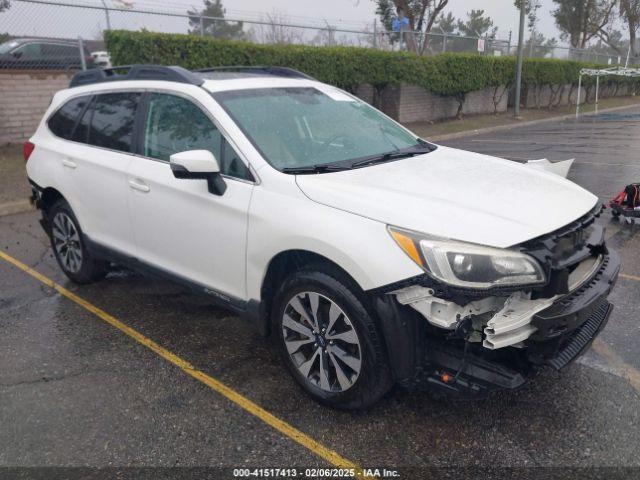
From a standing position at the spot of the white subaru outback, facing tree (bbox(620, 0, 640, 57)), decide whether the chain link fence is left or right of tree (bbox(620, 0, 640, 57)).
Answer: left

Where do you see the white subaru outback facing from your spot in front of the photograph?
facing the viewer and to the right of the viewer

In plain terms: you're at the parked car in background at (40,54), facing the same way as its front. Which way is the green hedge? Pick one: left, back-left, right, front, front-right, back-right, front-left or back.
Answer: back

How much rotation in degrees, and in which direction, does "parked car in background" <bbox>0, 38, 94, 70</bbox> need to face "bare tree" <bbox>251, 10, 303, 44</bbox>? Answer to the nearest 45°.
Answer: approximately 180°

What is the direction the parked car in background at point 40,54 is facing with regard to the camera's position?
facing to the left of the viewer

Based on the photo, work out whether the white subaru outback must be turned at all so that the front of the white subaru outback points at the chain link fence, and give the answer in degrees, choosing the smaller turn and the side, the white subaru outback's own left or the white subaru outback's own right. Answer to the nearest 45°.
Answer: approximately 180°

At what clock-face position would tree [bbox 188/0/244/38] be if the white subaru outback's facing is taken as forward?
The tree is roughly at 7 o'clock from the white subaru outback.

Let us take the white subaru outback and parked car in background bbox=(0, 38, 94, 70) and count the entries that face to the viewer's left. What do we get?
1

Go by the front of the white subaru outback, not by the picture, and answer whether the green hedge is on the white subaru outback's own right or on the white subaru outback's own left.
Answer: on the white subaru outback's own left

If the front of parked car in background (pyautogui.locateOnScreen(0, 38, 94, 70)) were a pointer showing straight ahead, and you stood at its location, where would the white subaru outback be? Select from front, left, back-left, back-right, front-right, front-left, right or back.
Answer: left

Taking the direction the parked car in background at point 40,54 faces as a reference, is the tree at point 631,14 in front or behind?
behind

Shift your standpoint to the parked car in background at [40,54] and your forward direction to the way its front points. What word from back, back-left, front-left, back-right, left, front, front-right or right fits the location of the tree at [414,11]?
back-right

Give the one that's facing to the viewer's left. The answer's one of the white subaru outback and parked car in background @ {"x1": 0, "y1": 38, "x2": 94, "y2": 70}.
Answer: the parked car in background

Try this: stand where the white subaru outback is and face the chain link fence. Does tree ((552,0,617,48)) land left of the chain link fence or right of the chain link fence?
right

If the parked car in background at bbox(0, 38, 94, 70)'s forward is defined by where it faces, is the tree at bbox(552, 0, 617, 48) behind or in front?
behind

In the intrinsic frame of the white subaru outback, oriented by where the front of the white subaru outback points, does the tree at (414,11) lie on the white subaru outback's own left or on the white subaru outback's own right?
on the white subaru outback's own left
